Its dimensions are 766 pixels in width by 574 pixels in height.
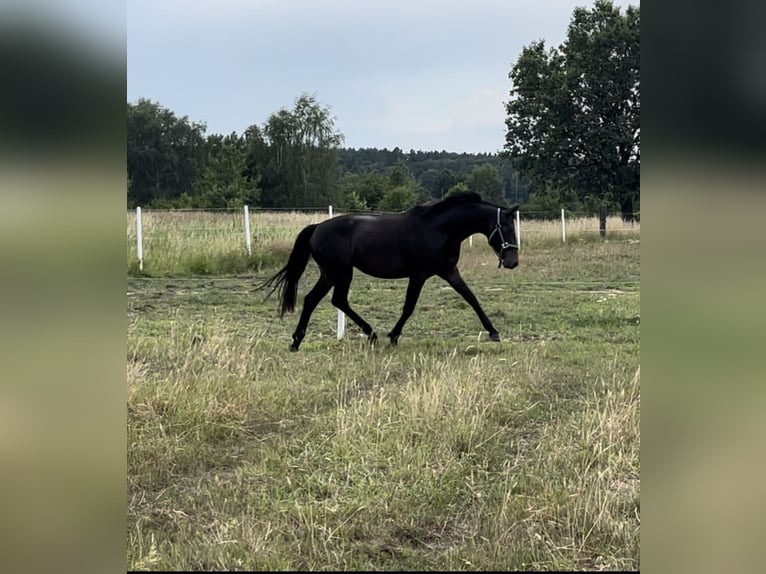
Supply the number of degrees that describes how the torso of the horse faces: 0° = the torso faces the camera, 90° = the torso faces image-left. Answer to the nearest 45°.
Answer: approximately 270°

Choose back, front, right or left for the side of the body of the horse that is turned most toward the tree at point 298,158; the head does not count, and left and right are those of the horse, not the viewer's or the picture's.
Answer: left

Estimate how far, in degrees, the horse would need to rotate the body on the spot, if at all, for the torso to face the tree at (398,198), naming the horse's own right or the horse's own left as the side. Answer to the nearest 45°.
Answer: approximately 90° to the horse's own left

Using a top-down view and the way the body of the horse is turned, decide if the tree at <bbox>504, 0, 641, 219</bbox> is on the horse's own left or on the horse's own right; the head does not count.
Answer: on the horse's own left
